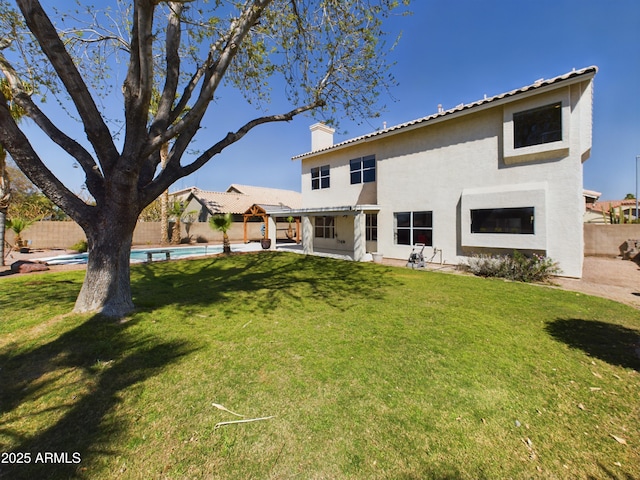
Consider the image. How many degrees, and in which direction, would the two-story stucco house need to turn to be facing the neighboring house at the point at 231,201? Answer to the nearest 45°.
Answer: approximately 90° to its left

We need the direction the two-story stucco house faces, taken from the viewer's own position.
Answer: facing away from the viewer and to the right of the viewer
